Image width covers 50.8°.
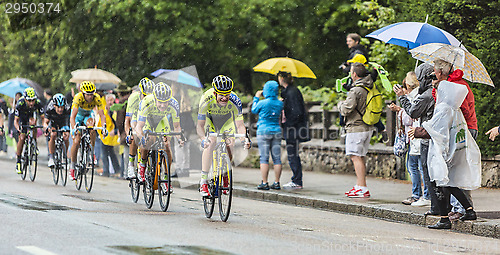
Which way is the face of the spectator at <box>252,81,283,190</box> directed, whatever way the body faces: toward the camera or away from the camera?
away from the camera

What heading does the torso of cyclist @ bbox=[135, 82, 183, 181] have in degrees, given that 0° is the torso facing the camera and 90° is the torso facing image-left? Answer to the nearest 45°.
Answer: approximately 0°

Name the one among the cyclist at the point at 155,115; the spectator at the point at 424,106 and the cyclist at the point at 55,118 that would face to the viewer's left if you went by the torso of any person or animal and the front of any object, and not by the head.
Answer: the spectator

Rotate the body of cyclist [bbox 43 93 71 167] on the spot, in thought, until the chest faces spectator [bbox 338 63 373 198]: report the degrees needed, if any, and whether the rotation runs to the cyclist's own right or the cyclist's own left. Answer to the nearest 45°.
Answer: approximately 45° to the cyclist's own left

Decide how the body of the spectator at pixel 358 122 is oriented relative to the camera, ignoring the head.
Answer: to the viewer's left

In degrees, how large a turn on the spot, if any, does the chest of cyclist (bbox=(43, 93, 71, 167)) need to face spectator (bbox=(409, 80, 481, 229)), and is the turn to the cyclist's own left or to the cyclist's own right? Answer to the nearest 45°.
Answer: approximately 45° to the cyclist's own left
